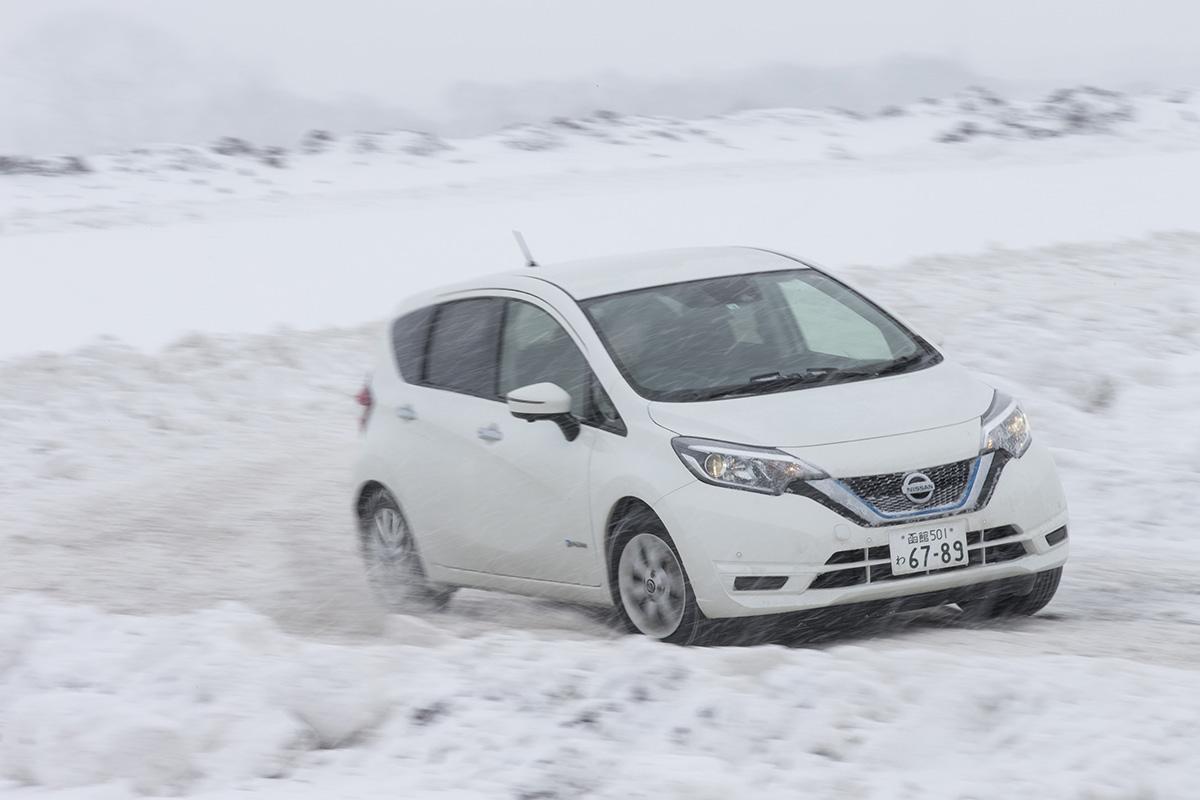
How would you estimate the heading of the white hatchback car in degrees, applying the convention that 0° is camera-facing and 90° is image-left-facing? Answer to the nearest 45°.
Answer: approximately 315°

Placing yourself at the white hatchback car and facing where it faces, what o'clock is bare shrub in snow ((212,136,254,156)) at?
The bare shrub in snow is roughly at 7 o'clock from the white hatchback car.
